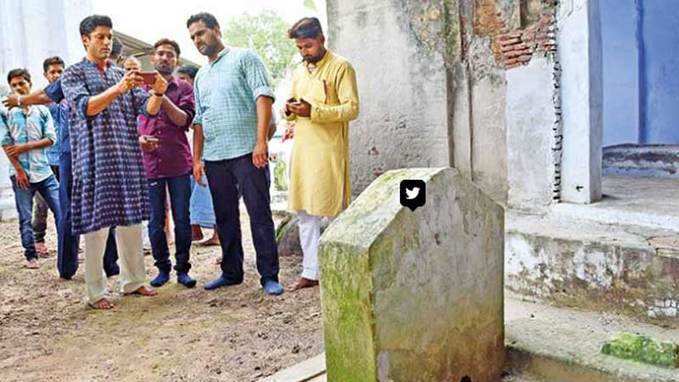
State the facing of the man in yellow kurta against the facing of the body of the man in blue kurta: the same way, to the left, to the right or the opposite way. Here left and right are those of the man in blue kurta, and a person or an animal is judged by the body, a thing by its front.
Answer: to the right

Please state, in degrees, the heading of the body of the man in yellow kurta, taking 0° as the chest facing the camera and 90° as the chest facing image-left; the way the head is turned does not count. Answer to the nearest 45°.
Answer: approximately 45°

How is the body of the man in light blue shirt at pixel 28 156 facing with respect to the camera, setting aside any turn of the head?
toward the camera

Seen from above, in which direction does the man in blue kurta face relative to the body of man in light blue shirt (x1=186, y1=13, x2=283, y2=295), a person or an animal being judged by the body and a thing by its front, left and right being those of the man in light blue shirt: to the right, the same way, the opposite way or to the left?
to the left

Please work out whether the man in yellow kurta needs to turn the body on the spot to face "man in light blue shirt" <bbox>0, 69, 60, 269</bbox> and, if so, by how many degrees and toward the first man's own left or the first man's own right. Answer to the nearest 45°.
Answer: approximately 90° to the first man's own right

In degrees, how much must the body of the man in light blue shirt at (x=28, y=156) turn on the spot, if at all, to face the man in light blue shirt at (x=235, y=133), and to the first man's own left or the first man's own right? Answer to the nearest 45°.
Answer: approximately 45° to the first man's own left

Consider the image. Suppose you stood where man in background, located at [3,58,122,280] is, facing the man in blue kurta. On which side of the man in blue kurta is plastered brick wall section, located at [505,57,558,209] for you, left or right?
left

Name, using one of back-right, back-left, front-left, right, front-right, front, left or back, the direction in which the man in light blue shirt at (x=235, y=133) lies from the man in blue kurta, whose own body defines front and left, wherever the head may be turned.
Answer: front-left

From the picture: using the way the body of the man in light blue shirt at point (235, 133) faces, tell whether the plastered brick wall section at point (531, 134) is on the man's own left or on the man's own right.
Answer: on the man's own left

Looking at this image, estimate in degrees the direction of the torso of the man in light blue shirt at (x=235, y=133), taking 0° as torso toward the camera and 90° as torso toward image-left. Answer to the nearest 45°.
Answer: approximately 45°

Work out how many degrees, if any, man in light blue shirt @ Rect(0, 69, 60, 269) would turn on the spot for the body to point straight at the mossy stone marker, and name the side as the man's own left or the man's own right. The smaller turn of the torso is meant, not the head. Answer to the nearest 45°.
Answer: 0° — they already face it

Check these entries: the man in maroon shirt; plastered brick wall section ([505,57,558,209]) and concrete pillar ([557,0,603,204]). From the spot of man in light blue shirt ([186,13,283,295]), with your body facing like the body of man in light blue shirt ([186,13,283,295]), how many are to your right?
1

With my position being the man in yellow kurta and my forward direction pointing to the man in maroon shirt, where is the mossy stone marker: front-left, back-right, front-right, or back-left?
back-left
